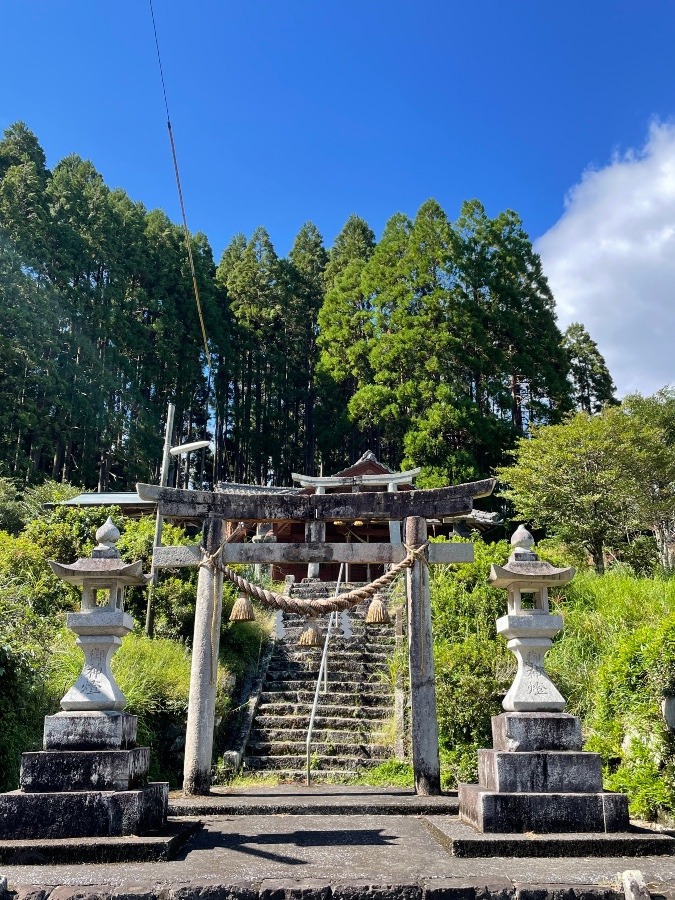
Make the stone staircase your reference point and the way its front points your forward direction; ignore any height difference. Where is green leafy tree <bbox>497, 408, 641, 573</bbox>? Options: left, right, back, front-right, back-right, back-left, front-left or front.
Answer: back-left

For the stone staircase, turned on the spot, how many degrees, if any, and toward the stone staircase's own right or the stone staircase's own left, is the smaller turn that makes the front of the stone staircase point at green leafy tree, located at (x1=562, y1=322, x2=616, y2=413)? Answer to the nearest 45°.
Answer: approximately 135° to the stone staircase's own left

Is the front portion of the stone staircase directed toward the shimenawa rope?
yes

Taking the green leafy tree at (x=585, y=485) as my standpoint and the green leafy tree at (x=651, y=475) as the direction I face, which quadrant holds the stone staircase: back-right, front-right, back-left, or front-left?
back-right

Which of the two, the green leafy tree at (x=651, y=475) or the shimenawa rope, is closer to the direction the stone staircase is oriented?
the shimenawa rope

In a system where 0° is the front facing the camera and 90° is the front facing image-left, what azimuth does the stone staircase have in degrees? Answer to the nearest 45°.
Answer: approximately 0°

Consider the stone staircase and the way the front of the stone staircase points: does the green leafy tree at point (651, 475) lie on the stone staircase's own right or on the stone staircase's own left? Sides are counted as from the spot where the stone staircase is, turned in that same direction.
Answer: on the stone staircase's own left

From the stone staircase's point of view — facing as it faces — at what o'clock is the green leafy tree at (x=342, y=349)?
The green leafy tree is roughly at 6 o'clock from the stone staircase.

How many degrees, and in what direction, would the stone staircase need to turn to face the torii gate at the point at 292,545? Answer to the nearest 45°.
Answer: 0° — it already faces it

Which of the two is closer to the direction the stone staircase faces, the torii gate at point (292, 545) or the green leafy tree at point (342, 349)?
the torii gate
